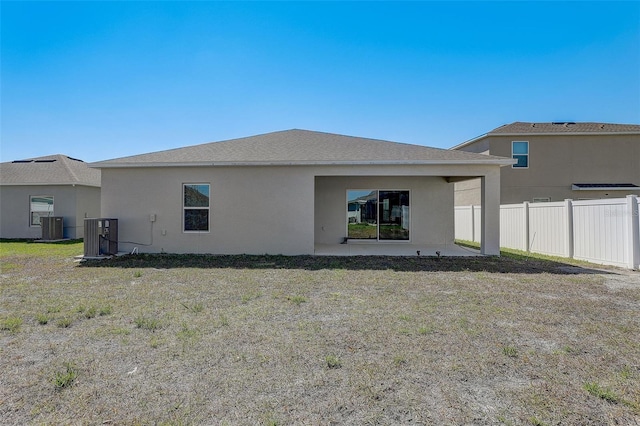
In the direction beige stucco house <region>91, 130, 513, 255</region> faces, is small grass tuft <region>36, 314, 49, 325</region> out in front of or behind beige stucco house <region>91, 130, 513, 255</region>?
behind

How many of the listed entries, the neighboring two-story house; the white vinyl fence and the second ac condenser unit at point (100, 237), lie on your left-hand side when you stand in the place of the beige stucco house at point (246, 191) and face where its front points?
1

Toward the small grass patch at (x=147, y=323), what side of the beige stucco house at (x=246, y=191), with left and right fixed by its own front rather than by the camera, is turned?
back

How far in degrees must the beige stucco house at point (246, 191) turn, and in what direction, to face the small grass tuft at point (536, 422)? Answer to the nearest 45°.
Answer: approximately 180°

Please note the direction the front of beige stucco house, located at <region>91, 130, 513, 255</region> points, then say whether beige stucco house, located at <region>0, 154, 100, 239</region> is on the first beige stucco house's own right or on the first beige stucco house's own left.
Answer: on the first beige stucco house's own left

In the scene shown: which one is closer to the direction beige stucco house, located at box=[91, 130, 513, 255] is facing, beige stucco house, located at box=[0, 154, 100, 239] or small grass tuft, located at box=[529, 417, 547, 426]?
the beige stucco house

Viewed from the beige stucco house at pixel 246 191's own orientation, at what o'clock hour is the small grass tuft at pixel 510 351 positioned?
The small grass tuft is roughly at 5 o'clock from the beige stucco house.

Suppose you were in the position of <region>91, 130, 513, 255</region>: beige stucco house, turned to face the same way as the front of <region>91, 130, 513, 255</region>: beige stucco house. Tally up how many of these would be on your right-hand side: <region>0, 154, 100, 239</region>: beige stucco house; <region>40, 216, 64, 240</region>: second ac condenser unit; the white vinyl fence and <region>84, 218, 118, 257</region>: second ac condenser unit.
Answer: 1

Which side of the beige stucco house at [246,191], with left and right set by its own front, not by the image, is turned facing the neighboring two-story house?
right

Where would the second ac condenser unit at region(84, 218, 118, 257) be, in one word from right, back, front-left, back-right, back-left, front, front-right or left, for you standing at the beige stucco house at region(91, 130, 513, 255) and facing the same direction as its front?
left

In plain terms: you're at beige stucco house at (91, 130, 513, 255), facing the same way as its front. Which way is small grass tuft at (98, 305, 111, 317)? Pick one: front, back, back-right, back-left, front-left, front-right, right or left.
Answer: back

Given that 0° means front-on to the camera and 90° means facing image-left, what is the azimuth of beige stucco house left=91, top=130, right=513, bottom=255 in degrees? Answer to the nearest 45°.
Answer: approximately 180°

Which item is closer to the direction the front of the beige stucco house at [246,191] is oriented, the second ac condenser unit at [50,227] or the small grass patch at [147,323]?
the second ac condenser unit
